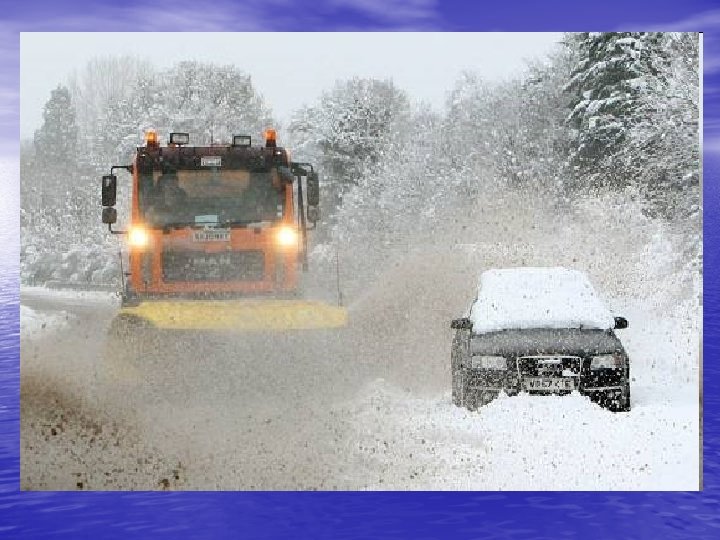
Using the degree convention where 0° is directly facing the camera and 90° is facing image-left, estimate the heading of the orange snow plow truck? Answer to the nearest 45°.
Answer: approximately 0°

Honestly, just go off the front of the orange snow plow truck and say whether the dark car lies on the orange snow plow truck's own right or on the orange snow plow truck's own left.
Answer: on the orange snow plow truck's own left

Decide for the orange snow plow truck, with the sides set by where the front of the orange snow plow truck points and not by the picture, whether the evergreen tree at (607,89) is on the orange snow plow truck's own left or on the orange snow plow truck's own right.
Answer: on the orange snow plow truck's own left

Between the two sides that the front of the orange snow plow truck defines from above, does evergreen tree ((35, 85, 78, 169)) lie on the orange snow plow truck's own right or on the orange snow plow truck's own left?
on the orange snow plow truck's own right

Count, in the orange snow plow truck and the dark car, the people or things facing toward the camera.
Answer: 2
